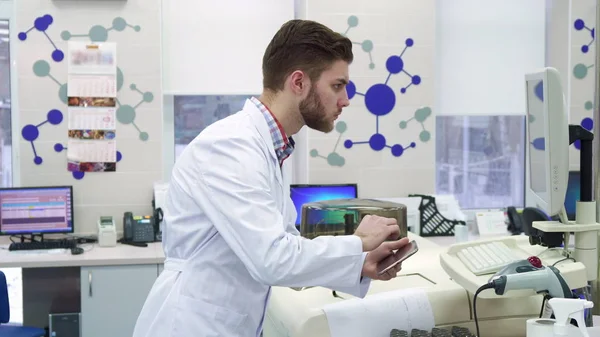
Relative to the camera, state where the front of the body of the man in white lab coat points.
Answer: to the viewer's right

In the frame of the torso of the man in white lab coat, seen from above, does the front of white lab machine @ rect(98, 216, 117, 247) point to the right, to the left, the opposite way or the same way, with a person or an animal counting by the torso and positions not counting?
to the right

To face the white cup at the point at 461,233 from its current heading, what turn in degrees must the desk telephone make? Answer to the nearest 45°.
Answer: approximately 90° to its left

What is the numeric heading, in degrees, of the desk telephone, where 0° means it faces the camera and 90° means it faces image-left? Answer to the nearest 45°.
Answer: approximately 0°

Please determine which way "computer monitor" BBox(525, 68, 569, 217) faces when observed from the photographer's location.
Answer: facing to the left of the viewer

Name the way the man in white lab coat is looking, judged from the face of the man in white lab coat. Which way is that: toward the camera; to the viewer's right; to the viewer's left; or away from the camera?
to the viewer's right
